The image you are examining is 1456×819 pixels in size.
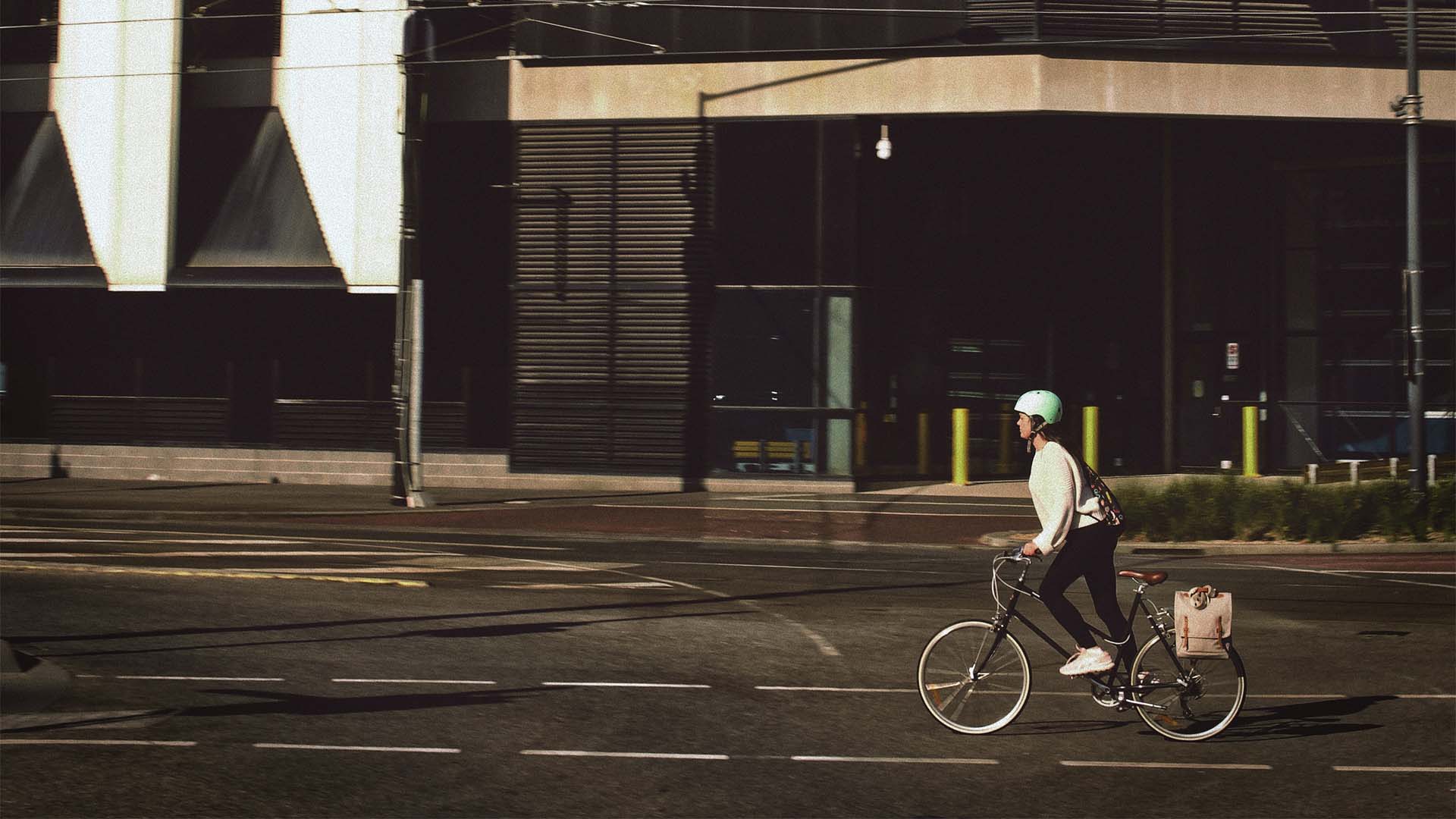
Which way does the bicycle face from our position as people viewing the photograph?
facing to the left of the viewer

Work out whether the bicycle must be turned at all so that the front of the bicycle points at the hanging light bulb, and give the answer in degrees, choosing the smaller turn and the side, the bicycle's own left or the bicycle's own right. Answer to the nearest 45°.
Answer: approximately 90° to the bicycle's own right

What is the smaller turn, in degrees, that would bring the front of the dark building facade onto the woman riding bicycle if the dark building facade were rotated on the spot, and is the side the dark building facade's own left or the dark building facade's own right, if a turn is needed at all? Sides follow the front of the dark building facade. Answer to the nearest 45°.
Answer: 0° — it already faces them

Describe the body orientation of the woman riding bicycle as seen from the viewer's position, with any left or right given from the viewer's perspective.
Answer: facing to the left of the viewer

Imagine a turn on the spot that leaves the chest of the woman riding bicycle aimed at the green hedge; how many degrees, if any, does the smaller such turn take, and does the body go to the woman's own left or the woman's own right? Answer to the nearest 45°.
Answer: approximately 90° to the woman's own right

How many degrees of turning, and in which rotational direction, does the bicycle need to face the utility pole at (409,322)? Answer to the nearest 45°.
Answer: approximately 45° to its right

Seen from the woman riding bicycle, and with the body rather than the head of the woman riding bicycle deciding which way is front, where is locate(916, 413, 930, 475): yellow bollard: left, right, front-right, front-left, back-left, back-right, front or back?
right

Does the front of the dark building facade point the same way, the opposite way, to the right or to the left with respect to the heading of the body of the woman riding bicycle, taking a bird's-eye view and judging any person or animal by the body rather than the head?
to the left

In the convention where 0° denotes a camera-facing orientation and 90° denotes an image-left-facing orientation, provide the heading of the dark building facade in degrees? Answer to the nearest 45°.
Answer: approximately 0°

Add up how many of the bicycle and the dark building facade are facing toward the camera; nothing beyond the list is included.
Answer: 1

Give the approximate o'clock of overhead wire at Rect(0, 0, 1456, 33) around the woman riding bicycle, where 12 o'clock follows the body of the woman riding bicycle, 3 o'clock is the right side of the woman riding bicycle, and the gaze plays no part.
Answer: The overhead wire is roughly at 3 o'clock from the woman riding bicycle.

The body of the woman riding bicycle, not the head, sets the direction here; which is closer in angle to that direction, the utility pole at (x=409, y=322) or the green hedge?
the utility pole

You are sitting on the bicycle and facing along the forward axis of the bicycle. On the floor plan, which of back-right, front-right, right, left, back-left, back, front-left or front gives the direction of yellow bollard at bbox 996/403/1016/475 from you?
right

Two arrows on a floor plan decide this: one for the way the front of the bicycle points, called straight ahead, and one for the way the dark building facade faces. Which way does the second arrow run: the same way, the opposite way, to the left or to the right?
to the left

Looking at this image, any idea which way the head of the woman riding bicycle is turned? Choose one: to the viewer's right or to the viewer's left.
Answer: to the viewer's left

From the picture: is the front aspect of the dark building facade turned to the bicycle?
yes

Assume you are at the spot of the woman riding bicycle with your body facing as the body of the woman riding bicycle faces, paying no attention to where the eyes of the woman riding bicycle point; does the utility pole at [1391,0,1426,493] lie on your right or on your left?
on your right

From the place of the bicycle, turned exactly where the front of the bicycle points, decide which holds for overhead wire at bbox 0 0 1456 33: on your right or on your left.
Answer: on your right
